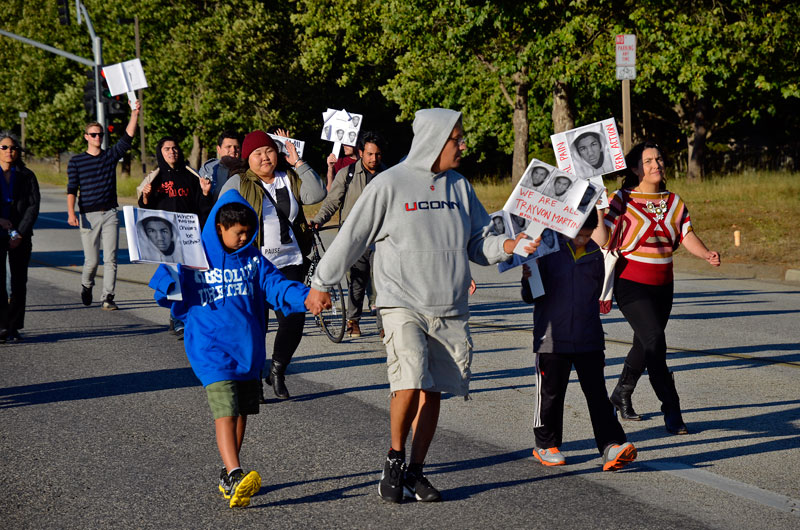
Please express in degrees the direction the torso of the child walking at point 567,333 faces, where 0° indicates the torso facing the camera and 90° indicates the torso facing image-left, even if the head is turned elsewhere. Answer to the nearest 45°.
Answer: approximately 315°

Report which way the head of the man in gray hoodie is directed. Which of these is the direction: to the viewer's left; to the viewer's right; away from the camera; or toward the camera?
to the viewer's right

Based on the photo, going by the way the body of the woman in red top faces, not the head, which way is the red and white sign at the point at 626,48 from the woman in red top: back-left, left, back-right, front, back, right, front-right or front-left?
back-left

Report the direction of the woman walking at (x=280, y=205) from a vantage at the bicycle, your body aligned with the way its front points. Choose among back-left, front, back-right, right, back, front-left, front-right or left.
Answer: front-right

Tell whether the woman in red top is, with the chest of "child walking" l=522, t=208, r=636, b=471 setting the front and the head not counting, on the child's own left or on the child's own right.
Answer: on the child's own left

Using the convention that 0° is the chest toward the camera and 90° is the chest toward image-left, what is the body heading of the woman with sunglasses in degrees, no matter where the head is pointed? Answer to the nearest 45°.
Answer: approximately 0°

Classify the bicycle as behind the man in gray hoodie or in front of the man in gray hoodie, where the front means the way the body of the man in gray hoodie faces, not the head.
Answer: behind

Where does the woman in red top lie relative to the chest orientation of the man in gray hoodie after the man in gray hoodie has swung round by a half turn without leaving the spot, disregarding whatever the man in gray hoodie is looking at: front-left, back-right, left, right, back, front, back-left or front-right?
right

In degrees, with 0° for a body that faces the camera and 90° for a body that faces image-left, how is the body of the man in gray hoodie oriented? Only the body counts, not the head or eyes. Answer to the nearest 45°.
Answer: approximately 315°

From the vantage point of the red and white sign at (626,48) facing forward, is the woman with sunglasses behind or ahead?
ahead

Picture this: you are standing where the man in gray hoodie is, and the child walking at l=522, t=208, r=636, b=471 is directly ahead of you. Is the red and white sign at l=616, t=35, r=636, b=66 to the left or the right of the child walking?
left

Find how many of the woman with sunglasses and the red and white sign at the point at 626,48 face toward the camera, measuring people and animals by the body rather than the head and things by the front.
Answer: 2

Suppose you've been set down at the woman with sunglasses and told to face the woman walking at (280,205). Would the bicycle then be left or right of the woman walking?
left

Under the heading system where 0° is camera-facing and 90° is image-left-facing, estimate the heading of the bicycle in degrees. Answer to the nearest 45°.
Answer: approximately 315°

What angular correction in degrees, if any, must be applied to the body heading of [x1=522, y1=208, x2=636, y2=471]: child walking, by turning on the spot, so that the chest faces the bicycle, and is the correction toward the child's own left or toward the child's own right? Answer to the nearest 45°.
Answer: approximately 180°
